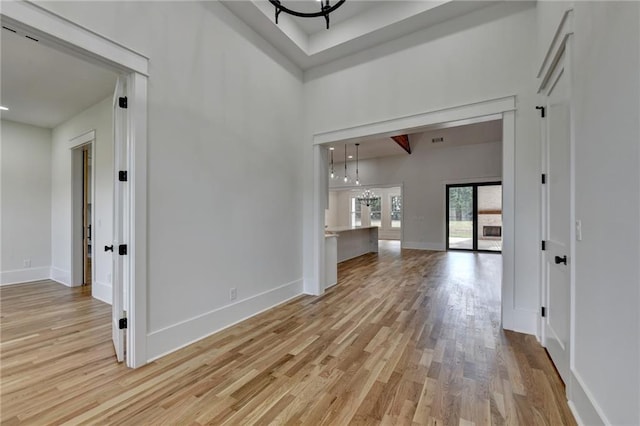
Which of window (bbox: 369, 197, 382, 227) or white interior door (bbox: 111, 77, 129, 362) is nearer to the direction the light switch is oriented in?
the white interior door

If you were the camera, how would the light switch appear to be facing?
facing the viewer and to the left of the viewer

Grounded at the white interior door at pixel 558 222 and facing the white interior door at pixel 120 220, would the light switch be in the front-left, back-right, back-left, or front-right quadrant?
front-left

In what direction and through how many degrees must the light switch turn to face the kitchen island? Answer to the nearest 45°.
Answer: approximately 90° to its right

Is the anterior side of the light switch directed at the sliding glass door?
no

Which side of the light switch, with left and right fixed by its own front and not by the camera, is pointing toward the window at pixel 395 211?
right

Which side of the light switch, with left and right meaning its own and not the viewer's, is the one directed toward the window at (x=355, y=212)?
right

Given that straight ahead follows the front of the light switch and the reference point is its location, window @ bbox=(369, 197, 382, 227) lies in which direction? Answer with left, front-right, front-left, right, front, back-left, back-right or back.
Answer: right

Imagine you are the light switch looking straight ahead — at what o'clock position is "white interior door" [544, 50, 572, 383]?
The white interior door is roughly at 4 o'clock from the light switch.

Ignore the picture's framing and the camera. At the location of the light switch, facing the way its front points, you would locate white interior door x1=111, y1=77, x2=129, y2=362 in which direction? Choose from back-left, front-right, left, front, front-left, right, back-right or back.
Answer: front

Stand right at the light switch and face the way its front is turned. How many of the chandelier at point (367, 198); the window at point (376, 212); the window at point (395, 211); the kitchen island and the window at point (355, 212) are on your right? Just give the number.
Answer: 5

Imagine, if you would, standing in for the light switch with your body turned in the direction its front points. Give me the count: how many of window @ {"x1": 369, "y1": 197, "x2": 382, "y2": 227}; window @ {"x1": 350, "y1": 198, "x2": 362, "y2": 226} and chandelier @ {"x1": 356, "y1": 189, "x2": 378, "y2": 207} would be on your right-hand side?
3

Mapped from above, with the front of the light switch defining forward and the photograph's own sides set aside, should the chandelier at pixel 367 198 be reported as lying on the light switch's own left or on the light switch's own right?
on the light switch's own right
